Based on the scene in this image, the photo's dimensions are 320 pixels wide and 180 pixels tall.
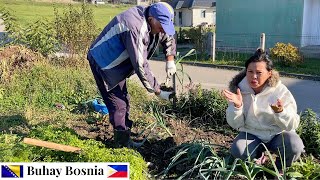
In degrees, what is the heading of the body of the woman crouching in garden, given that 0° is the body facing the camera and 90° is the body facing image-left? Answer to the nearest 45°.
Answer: approximately 0°

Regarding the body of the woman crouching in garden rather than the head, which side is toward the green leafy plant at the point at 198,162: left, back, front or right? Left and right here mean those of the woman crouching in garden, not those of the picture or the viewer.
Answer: right

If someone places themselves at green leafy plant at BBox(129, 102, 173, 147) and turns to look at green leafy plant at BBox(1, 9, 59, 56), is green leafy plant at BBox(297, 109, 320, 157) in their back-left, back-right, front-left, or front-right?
back-right

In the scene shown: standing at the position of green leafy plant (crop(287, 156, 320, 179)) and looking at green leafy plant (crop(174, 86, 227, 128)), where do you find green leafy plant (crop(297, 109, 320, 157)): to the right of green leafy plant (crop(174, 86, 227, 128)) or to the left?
right

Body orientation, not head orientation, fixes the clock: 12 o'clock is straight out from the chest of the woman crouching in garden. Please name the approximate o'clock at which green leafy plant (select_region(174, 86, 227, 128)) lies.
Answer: The green leafy plant is roughly at 5 o'clock from the woman crouching in garden.

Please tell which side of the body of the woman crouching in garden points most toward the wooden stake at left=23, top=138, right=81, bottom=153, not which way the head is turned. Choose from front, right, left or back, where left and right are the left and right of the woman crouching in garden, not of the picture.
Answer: right

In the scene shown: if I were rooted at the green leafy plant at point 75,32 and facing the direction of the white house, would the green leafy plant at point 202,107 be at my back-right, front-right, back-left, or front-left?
back-right

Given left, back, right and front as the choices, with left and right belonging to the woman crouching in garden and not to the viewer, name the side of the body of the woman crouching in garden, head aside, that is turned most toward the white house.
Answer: back
